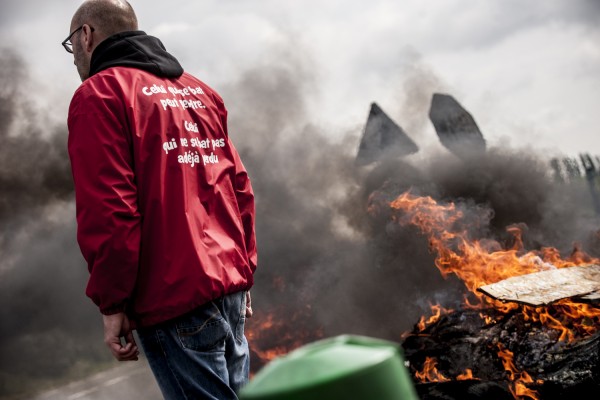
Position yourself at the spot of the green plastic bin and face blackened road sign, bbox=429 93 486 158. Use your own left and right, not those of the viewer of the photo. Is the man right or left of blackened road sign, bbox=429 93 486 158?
left

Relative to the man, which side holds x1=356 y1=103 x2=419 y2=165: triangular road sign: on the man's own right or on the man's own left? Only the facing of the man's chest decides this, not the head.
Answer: on the man's own right

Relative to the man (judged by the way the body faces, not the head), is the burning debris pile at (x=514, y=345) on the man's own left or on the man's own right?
on the man's own right

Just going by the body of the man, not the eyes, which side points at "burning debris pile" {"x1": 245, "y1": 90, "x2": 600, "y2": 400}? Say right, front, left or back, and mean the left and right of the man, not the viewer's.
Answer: right

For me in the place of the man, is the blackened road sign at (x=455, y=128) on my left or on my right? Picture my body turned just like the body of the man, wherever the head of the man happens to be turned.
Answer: on my right

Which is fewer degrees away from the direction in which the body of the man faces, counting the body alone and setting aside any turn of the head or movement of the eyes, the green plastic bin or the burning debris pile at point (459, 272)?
the burning debris pile

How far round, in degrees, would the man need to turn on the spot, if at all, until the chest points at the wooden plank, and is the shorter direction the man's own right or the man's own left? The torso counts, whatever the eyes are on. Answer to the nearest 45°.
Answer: approximately 90° to the man's own right

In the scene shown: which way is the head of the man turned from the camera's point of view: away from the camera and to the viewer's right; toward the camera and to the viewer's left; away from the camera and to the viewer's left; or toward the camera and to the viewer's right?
away from the camera and to the viewer's left

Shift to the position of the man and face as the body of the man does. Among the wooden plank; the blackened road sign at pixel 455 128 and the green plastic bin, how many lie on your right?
2

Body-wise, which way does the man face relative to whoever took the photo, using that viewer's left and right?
facing away from the viewer and to the left of the viewer
